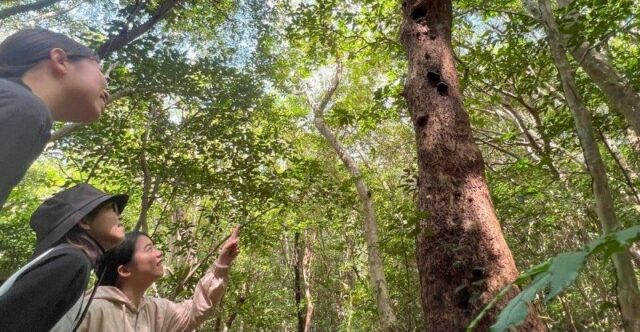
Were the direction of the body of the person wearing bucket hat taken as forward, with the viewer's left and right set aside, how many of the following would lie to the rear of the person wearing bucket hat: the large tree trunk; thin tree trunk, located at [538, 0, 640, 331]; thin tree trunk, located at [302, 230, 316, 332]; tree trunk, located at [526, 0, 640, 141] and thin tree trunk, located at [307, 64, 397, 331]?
0

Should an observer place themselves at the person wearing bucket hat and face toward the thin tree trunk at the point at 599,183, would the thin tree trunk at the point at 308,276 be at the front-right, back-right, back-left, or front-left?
front-left

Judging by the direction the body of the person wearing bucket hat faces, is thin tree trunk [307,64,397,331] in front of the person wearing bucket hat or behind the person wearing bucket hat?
in front

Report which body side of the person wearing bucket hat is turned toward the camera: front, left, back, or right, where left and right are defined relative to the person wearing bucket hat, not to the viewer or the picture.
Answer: right

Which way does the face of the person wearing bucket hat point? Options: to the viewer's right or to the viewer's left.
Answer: to the viewer's right

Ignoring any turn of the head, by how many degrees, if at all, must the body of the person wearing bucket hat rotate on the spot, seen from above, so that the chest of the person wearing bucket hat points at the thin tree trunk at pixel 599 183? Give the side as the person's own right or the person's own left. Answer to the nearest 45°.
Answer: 0° — they already face it

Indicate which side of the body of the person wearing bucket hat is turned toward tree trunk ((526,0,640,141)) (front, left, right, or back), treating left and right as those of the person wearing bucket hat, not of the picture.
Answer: front

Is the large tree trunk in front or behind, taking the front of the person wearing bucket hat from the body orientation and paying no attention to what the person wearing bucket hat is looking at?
in front

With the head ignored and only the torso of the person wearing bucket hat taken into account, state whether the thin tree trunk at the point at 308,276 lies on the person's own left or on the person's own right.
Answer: on the person's own left
